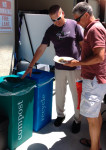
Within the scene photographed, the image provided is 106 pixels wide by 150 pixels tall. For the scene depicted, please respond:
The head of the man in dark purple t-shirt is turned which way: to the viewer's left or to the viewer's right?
to the viewer's left

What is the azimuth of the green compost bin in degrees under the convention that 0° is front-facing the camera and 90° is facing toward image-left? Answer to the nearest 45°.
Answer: approximately 315°

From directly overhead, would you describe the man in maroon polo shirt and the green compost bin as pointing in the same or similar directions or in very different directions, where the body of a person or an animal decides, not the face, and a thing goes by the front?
very different directions

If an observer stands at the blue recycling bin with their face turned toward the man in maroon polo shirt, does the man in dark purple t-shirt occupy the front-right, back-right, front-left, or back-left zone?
front-left

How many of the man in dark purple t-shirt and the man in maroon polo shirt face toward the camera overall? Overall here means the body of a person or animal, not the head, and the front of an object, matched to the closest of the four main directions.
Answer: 1

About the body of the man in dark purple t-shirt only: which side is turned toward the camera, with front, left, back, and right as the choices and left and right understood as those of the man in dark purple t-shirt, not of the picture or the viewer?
front

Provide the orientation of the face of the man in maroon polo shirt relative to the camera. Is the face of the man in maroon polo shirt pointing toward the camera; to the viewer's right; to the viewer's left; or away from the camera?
to the viewer's left

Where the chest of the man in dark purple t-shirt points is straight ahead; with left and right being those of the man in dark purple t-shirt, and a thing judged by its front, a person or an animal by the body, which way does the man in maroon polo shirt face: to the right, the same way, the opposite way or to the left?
to the right

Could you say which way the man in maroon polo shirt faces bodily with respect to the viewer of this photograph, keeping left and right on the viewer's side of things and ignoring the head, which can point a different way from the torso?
facing to the left of the viewer
